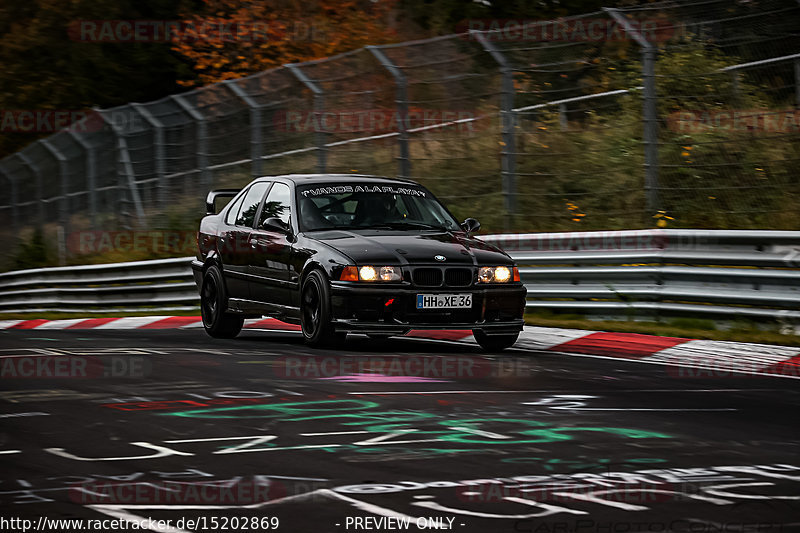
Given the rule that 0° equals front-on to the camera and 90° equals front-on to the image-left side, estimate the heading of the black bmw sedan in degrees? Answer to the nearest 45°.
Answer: approximately 315°

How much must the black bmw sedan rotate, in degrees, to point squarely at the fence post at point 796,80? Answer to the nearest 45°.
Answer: approximately 45° to its left

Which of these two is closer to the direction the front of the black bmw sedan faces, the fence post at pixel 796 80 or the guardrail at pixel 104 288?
the fence post

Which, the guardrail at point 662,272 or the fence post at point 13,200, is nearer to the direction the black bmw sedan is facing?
the guardrail

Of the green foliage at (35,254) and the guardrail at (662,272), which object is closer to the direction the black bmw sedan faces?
the guardrail

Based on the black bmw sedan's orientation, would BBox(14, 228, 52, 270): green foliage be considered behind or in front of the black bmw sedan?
behind

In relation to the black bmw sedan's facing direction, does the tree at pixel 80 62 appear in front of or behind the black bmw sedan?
behind

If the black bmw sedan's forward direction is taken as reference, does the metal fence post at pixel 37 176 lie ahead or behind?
behind

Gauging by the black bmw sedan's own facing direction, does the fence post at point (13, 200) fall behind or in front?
behind
